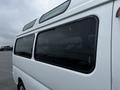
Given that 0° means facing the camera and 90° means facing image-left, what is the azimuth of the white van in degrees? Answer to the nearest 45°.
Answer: approximately 315°
